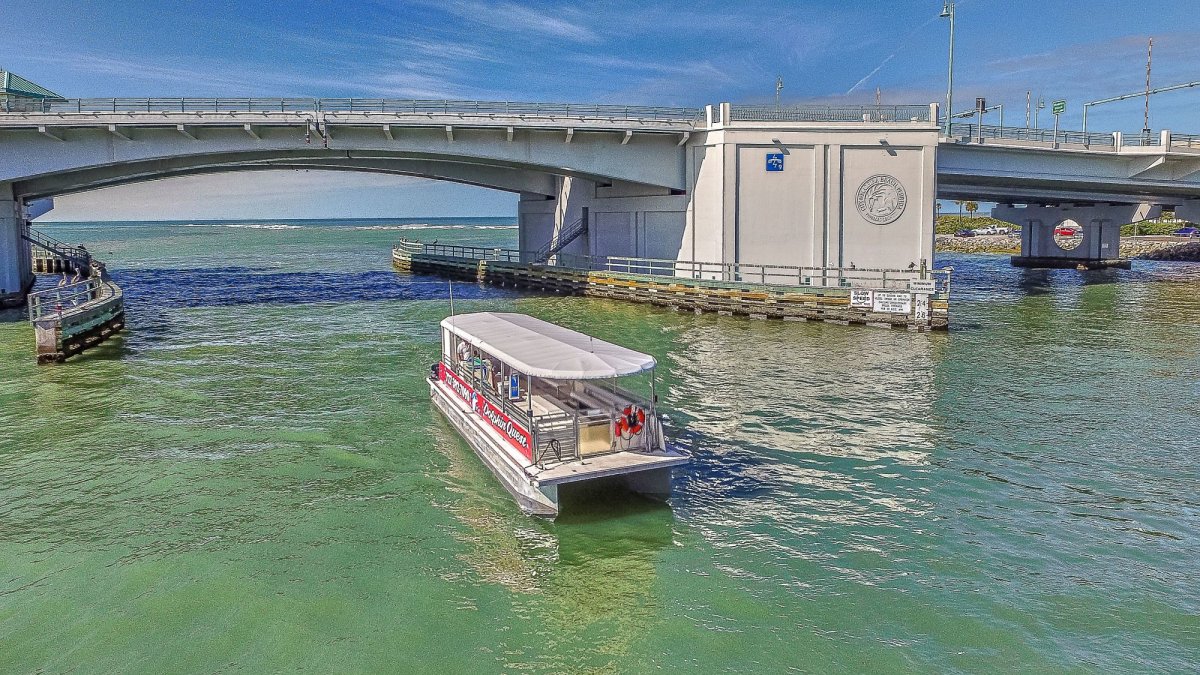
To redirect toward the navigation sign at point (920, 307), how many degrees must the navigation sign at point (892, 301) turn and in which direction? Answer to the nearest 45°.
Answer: approximately 45° to its left

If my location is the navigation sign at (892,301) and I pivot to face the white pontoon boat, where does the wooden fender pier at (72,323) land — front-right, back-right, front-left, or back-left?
front-right

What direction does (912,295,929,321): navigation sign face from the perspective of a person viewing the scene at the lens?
facing the viewer

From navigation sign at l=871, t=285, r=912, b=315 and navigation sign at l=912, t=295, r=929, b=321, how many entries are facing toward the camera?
2

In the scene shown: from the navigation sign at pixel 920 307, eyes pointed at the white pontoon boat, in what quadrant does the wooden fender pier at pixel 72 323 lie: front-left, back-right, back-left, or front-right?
front-right

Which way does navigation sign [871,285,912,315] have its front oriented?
toward the camera

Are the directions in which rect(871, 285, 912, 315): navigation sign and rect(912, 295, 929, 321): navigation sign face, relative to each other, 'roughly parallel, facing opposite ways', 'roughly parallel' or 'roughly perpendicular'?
roughly parallel

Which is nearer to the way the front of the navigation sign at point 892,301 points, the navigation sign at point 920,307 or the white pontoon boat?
the white pontoon boat

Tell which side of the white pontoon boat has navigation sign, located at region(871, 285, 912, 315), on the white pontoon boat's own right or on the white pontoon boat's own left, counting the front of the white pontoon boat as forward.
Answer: on the white pontoon boat's own left
